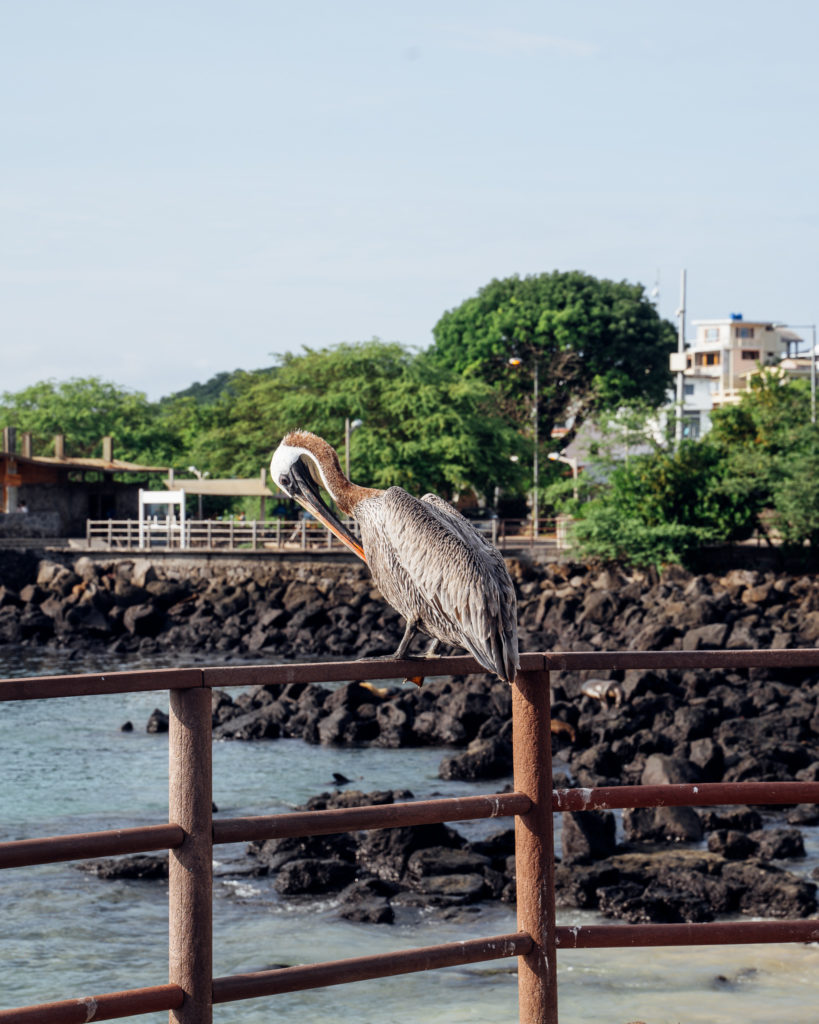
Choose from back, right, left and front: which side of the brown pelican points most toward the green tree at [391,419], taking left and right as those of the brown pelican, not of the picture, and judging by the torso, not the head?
right

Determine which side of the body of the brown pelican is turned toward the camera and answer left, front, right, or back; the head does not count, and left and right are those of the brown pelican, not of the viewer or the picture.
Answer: left

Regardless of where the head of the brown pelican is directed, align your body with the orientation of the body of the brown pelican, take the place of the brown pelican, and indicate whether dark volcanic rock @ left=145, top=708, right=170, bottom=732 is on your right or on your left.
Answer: on your right

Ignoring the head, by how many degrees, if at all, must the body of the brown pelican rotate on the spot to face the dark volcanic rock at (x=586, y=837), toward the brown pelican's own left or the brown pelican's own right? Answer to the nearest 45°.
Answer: approximately 90° to the brown pelican's own right

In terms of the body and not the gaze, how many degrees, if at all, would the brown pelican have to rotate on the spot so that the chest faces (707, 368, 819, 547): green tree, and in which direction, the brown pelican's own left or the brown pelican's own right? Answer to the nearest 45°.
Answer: approximately 90° to the brown pelican's own right

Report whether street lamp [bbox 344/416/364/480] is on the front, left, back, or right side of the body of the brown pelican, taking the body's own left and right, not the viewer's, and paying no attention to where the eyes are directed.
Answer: right

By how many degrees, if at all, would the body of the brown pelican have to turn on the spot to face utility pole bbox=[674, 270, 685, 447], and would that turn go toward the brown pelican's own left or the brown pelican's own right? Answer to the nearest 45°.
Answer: approximately 90° to the brown pelican's own right
